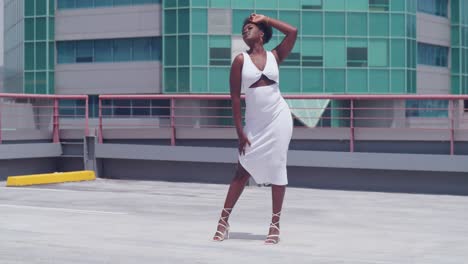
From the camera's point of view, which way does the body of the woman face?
toward the camera

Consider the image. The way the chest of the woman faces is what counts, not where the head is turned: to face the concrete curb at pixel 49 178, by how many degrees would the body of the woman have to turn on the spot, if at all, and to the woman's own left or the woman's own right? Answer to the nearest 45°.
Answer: approximately 135° to the woman's own right

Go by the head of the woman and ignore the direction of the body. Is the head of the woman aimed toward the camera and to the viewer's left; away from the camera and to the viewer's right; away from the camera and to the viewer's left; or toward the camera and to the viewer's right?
toward the camera and to the viewer's left
